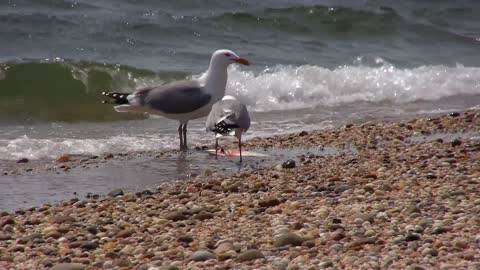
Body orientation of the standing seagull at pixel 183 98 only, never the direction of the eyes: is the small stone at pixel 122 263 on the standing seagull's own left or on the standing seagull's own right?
on the standing seagull's own right

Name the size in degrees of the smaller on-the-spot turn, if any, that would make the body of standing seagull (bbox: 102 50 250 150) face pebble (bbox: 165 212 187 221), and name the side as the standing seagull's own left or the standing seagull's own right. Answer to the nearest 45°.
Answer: approximately 90° to the standing seagull's own right

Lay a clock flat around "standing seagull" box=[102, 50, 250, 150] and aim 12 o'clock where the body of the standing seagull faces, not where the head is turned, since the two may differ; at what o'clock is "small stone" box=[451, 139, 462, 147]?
The small stone is roughly at 1 o'clock from the standing seagull.

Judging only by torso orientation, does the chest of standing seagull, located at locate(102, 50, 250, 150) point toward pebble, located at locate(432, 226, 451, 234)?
no

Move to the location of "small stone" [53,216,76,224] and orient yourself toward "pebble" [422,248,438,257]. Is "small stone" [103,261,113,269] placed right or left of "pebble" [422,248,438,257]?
right

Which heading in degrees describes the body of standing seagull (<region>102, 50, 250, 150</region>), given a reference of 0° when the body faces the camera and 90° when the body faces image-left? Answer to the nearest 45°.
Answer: approximately 270°

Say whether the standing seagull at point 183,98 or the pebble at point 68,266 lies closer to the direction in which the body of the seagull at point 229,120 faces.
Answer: the standing seagull

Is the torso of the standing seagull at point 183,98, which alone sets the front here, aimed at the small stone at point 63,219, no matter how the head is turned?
no

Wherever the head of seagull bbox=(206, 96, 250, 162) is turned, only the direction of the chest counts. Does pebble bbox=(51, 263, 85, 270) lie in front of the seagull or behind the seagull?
behind

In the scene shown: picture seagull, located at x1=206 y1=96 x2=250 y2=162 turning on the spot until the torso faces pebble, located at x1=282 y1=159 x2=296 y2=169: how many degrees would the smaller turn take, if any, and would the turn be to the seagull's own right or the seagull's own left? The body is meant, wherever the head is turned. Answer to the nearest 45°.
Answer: approximately 135° to the seagull's own right

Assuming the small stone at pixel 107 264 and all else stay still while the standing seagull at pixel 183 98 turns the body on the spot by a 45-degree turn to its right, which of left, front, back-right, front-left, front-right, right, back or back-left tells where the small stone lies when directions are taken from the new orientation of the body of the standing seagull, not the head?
front-right

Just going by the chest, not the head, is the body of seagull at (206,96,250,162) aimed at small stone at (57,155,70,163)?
no

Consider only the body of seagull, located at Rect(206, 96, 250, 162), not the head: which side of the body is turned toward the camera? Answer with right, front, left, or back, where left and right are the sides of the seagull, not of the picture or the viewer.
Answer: back
